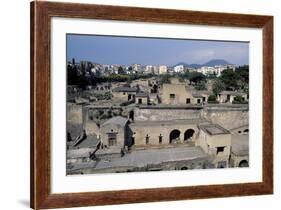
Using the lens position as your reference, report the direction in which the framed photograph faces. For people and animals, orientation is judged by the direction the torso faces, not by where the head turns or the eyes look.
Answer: facing the viewer and to the right of the viewer
